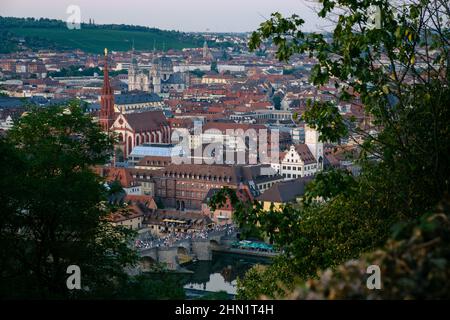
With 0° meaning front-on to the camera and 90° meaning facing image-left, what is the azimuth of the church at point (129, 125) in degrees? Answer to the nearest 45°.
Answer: approximately 45°

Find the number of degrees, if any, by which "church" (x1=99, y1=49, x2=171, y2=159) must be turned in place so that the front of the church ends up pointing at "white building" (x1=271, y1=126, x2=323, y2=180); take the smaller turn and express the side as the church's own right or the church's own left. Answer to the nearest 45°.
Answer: approximately 90° to the church's own left

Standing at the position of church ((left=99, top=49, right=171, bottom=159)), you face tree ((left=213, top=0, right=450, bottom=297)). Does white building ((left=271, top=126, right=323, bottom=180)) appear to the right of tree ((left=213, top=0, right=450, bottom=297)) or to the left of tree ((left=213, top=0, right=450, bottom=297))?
left

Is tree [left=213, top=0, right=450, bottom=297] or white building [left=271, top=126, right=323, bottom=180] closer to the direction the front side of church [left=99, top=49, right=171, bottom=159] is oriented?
the tree

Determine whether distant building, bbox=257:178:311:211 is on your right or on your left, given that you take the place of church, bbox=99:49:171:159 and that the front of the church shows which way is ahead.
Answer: on your left

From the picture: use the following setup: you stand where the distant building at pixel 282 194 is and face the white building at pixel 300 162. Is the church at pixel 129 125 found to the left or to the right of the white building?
left

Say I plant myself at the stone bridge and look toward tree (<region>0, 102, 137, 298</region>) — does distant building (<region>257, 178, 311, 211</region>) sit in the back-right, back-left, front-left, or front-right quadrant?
back-left
